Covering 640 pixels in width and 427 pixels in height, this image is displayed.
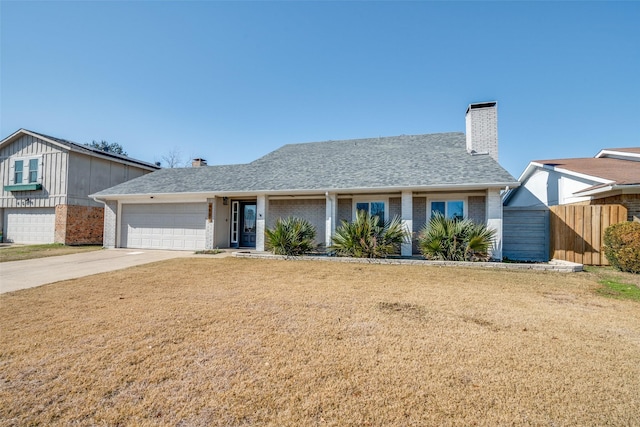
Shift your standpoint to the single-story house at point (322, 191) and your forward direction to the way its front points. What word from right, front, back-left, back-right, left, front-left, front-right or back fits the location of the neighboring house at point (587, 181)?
left

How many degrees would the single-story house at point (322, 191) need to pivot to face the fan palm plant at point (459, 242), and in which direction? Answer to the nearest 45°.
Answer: approximately 45° to its left

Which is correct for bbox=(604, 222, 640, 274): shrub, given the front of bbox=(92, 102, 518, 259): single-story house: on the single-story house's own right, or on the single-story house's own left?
on the single-story house's own left

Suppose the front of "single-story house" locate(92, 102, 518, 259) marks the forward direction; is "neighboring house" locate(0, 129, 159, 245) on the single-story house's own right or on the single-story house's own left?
on the single-story house's own right

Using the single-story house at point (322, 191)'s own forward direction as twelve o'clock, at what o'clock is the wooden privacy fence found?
The wooden privacy fence is roughly at 10 o'clock from the single-story house.

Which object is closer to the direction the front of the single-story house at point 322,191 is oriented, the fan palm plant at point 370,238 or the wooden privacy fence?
the fan palm plant

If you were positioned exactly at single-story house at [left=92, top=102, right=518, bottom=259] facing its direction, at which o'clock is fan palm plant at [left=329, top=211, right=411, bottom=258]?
The fan palm plant is roughly at 11 o'clock from the single-story house.

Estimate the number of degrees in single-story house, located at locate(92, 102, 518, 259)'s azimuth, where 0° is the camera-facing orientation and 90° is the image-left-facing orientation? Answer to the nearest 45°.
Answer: approximately 0°

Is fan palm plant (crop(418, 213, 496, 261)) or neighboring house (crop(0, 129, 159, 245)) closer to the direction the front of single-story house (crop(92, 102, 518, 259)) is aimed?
the fan palm plant

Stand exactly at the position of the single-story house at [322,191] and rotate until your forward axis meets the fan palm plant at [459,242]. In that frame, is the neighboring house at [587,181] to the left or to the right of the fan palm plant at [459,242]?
left
